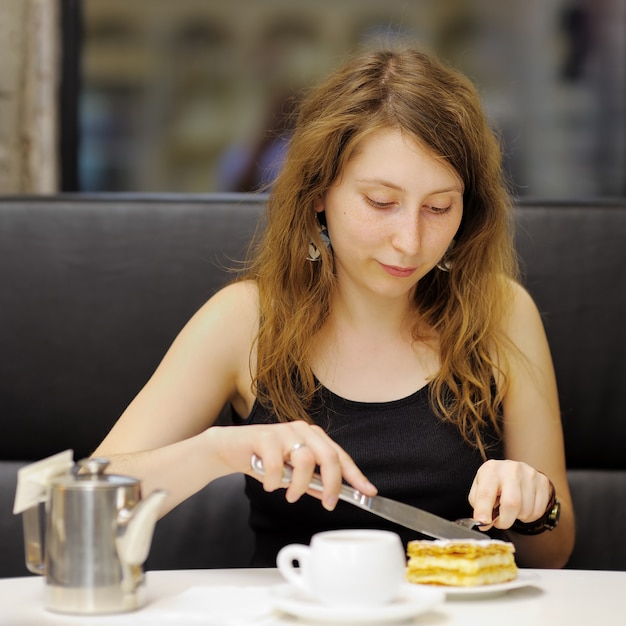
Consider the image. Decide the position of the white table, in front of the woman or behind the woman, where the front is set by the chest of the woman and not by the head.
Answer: in front

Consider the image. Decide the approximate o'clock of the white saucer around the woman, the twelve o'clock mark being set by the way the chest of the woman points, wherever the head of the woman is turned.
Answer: The white saucer is roughly at 12 o'clock from the woman.

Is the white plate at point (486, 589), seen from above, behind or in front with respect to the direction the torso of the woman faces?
in front

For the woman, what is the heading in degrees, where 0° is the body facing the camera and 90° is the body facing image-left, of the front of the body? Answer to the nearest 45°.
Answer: approximately 0°

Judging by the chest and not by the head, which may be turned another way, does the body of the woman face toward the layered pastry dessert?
yes

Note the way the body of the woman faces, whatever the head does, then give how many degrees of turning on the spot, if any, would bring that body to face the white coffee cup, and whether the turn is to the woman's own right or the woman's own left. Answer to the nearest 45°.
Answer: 0° — they already face it
